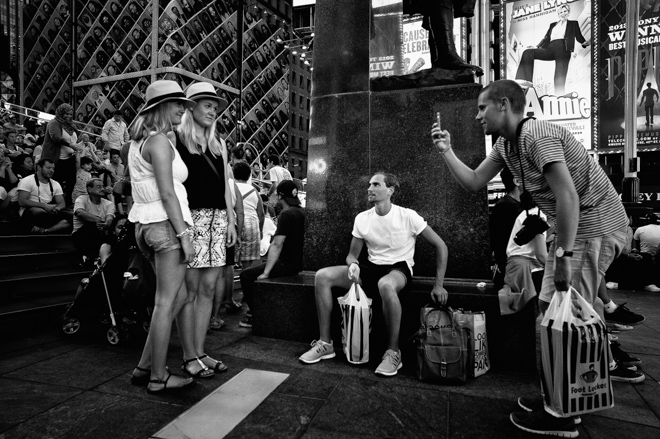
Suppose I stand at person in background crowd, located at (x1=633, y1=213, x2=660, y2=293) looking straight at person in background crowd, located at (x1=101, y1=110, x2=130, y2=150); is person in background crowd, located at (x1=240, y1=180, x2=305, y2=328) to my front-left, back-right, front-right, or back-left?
front-left

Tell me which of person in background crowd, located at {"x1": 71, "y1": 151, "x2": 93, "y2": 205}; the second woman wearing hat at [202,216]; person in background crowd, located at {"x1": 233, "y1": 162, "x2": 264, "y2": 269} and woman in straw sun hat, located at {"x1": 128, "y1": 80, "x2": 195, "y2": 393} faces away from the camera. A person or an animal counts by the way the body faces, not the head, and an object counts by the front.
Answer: person in background crowd, located at {"x1": 233, "y1": 162, "x2": 264, "y2": 269}

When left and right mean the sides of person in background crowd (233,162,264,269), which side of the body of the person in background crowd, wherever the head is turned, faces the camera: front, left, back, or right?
back

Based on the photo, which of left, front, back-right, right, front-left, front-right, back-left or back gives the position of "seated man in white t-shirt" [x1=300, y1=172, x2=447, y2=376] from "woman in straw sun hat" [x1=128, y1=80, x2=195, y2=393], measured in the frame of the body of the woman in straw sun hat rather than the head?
front

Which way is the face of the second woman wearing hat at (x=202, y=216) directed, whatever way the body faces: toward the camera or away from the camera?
toward the camera

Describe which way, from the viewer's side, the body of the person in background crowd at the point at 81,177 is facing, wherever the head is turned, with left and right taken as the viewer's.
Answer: facing the viewer and to the right of the viewer

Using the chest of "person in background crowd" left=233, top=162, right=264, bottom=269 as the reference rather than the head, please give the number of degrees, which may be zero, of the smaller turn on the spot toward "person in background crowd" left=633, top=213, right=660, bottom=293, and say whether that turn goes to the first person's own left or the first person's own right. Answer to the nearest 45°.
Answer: approximately 90° to the first person's own right

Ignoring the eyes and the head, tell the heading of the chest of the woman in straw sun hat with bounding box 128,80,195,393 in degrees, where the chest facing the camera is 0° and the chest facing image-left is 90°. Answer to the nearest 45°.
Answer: approximately 270°

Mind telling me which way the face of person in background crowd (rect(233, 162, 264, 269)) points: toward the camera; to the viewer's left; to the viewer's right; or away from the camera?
away from the camera

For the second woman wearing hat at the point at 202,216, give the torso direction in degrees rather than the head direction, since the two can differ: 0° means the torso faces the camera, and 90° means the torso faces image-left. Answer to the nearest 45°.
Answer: approximately 315°

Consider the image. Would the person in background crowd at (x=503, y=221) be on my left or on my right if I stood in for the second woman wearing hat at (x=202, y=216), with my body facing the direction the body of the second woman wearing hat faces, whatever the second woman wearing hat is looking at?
on my left
